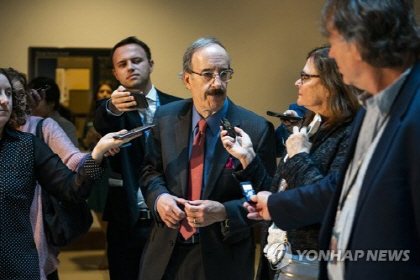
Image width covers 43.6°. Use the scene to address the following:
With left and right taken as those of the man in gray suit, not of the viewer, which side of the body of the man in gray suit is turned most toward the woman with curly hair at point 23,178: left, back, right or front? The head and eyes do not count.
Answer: right

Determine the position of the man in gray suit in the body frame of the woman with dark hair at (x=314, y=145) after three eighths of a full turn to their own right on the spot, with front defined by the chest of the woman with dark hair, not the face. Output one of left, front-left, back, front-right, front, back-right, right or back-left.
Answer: left

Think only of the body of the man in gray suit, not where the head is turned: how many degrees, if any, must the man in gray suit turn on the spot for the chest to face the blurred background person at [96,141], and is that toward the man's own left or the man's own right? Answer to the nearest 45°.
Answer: approximately 180°

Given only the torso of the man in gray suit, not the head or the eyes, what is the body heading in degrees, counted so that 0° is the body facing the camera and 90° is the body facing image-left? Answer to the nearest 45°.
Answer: approximately 0°

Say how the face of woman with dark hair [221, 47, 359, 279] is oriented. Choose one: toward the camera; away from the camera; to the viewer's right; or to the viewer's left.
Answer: to the viewer's left

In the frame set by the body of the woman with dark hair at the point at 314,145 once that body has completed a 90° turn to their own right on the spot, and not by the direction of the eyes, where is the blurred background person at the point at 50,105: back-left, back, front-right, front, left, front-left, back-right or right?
front-left

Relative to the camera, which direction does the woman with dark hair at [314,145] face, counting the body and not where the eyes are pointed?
to the viewer's left

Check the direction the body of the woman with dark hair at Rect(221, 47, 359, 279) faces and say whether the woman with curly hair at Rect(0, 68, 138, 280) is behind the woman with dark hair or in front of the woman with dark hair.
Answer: in front
